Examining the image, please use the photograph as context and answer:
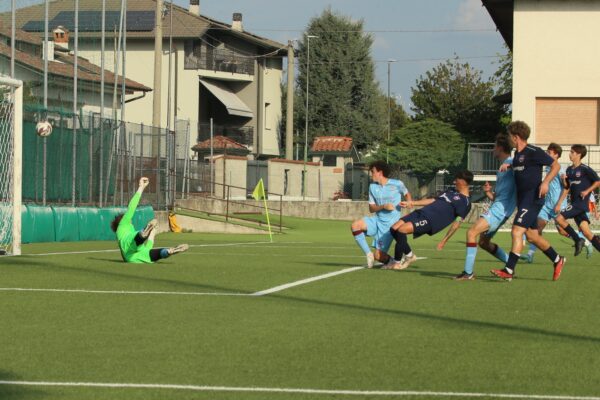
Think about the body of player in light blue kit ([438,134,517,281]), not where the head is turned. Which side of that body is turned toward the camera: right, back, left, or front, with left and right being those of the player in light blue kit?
left

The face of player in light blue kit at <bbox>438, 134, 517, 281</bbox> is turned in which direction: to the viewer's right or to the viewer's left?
to the viewer's left

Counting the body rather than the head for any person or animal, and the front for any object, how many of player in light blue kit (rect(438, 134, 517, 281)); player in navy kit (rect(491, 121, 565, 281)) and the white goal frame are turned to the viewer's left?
2

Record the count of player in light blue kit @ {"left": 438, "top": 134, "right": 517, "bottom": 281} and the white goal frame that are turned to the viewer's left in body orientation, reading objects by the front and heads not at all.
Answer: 1

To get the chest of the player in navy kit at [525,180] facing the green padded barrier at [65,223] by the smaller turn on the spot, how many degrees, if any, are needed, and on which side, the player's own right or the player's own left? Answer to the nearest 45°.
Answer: approximately 45° to the player's own right

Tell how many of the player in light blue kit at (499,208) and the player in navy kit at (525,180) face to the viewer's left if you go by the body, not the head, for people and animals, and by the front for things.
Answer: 2

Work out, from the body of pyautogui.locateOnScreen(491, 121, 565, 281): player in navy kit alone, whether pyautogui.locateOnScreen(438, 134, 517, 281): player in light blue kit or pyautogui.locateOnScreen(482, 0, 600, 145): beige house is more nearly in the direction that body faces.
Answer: the player in light blue kit

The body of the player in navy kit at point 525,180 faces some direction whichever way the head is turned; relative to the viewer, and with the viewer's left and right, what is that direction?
facing to the left of the viewer

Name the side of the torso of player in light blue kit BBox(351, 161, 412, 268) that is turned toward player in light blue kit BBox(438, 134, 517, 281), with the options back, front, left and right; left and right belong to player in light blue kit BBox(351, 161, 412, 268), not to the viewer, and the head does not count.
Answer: left
